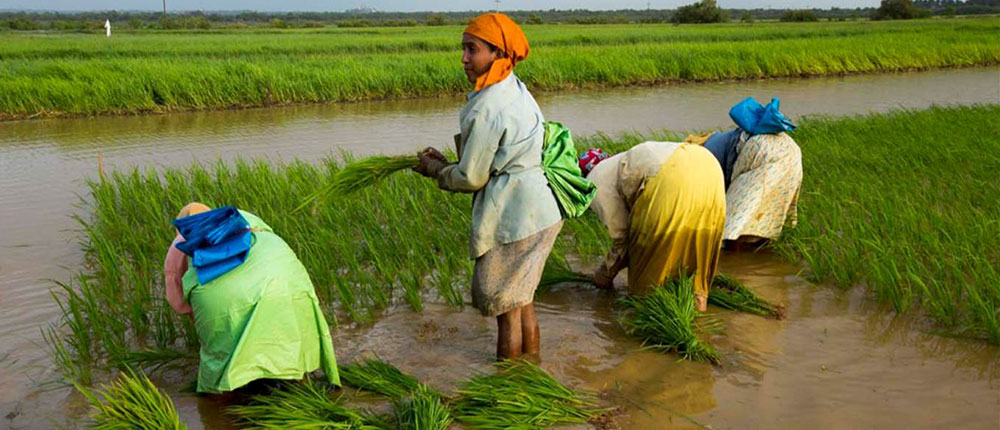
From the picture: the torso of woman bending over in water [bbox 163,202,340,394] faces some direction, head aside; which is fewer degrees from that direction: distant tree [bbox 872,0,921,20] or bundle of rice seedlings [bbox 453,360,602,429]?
the distant tree

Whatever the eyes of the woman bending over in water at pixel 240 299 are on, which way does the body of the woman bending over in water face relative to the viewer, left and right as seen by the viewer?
facing away from the viewer and to the left of the viewer

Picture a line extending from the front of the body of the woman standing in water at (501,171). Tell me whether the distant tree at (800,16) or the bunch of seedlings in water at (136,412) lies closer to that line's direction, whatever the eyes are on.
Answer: the bunch of seedlings in water

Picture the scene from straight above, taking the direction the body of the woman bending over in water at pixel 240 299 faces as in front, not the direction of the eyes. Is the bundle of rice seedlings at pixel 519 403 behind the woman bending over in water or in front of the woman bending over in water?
behind

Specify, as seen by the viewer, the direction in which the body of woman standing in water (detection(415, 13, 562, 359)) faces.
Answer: to the viewer's left
